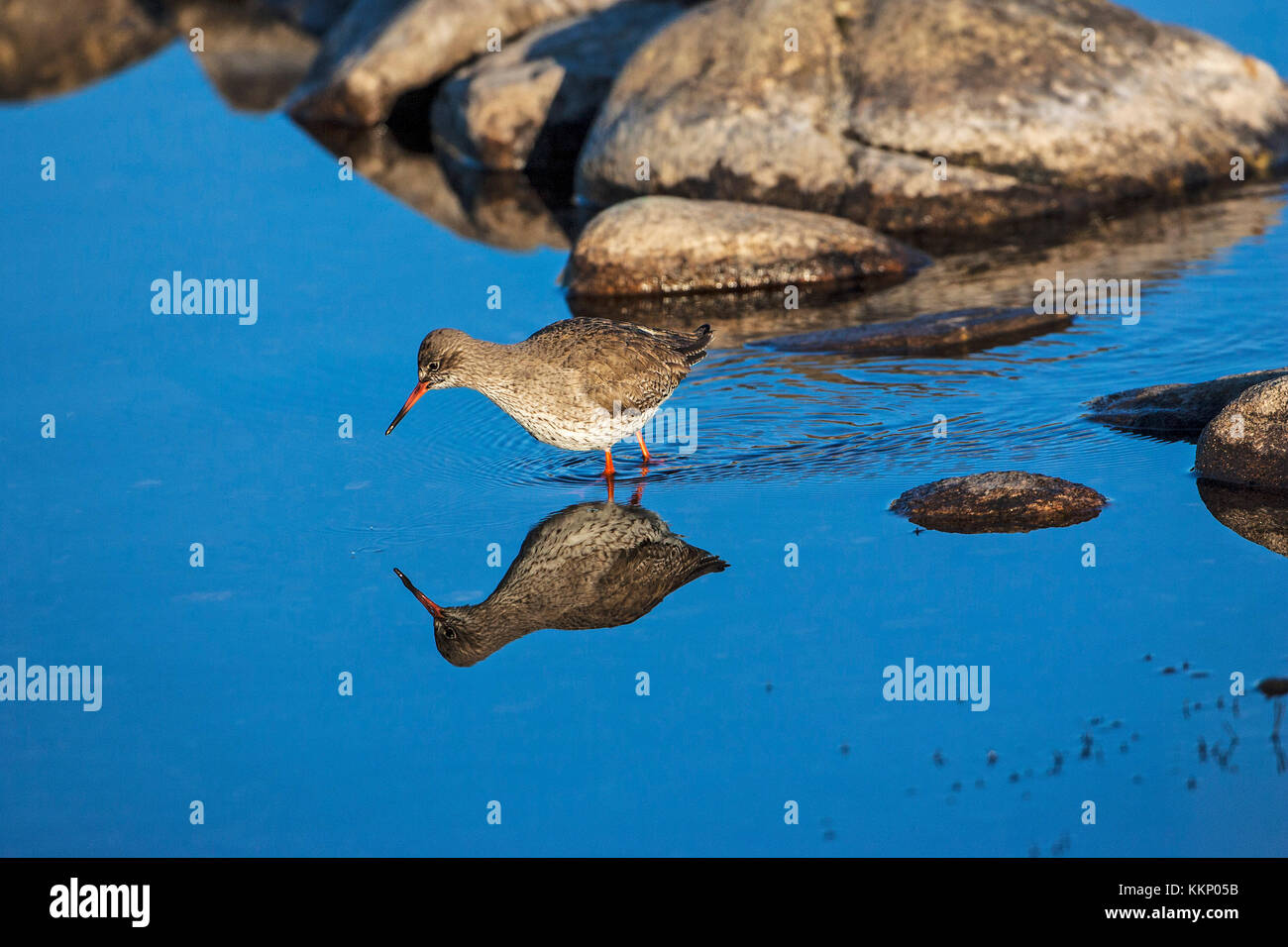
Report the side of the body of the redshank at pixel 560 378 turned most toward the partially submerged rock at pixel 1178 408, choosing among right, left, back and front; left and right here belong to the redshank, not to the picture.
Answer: back

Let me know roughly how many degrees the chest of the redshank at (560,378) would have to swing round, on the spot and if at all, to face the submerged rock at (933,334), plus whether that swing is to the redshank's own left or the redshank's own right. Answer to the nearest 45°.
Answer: approximately 135° to the redshank's own right

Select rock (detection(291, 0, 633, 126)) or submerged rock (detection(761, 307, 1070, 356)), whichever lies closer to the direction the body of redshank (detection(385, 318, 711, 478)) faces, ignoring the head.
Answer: the rock

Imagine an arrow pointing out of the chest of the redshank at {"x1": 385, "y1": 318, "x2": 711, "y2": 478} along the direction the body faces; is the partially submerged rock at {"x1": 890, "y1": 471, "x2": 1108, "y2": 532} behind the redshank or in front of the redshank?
behind

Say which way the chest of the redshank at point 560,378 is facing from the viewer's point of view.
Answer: to the viewer's left

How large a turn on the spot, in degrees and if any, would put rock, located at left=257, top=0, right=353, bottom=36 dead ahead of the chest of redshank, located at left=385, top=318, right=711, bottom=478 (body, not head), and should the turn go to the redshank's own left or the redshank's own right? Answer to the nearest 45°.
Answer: approximately 90° to the redshank's own right

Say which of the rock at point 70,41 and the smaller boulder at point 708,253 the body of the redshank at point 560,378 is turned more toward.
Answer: the rock

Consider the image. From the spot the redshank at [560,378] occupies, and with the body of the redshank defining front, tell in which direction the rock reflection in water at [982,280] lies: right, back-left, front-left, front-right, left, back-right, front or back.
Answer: back-right

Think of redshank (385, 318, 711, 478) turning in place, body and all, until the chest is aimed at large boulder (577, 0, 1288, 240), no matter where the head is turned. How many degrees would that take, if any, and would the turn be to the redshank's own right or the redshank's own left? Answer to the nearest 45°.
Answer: approximately 135° to the redshank's own right

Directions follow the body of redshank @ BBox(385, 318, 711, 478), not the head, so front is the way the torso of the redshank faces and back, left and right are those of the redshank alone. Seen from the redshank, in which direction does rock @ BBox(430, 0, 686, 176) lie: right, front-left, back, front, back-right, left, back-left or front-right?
right

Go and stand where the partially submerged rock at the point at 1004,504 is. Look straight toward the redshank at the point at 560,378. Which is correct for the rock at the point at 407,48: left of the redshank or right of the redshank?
right

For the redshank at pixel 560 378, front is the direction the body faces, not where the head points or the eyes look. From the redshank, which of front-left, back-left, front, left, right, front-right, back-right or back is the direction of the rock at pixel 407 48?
right

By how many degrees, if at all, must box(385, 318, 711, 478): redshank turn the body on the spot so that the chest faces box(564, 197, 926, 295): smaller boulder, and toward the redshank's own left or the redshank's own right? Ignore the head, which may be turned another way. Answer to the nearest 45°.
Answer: approximately 90° to the redshank's own right

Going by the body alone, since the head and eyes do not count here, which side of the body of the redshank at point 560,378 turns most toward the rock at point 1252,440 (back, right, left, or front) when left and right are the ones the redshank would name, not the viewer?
back
